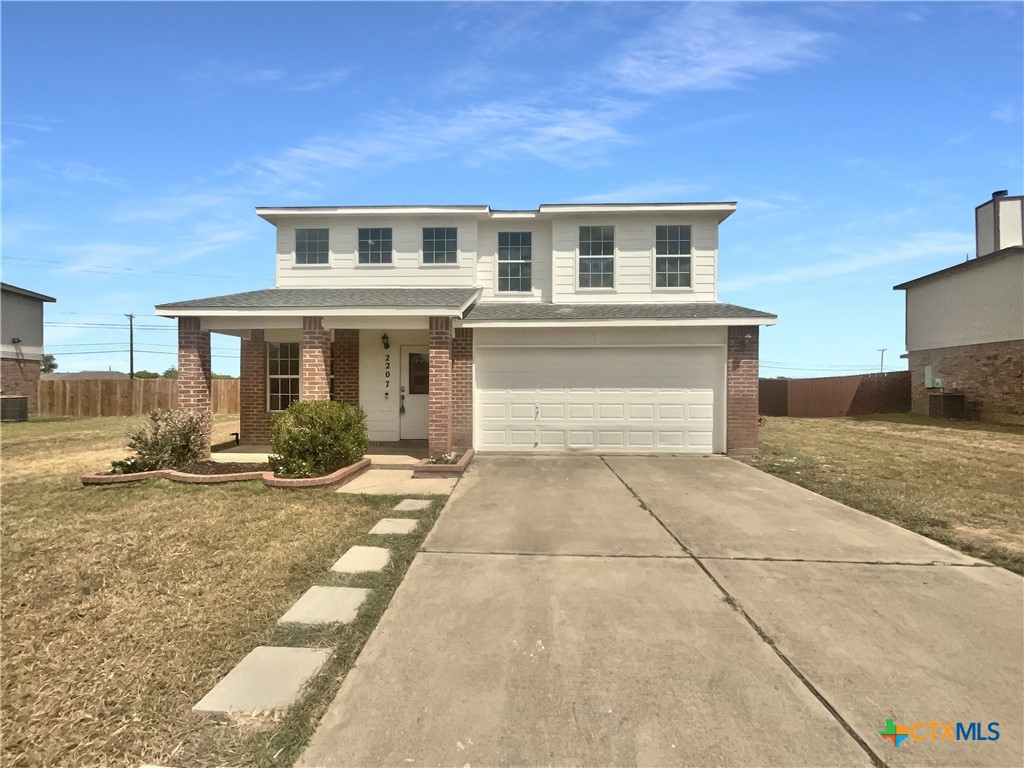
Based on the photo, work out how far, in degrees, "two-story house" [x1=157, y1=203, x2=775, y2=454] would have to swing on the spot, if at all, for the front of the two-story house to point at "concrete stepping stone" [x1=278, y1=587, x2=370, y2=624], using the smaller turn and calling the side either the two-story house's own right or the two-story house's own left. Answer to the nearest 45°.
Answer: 0° — it already faces it

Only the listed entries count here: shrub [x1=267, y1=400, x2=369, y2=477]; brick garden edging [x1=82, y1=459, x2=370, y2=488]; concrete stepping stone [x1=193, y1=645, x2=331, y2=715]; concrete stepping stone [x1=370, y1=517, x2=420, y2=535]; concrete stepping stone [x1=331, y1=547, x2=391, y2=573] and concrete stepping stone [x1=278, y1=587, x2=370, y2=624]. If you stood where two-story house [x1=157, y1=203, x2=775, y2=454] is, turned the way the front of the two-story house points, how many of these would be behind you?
0

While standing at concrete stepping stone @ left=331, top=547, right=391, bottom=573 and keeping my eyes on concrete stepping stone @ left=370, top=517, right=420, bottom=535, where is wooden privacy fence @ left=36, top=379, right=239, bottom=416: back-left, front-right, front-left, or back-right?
front-left

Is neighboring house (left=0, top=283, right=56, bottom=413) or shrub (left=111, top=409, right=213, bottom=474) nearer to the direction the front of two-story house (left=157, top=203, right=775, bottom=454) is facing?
the shrub

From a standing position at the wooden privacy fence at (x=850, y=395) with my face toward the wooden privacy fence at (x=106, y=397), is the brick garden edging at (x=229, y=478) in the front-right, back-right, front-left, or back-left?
front-left

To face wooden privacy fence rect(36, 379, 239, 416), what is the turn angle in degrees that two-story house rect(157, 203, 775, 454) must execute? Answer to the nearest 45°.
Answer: approximately 135° to its right

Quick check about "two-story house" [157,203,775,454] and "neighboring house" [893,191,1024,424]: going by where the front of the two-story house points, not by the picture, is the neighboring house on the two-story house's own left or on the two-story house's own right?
on the two-story house's own left

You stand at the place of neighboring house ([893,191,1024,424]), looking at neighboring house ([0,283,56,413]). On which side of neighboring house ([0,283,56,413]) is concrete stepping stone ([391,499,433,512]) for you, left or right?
left

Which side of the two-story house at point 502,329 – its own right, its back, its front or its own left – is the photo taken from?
front

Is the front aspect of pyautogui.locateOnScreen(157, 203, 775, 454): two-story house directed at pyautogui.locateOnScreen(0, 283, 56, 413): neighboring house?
no

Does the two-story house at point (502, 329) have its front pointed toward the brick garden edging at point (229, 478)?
no

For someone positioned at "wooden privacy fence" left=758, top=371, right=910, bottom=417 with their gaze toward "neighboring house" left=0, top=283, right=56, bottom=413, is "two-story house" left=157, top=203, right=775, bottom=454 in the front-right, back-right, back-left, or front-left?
front-left

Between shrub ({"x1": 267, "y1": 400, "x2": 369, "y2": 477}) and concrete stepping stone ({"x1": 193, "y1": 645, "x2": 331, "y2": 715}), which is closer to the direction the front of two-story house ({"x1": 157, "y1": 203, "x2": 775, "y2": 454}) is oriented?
the concrete stepping stone

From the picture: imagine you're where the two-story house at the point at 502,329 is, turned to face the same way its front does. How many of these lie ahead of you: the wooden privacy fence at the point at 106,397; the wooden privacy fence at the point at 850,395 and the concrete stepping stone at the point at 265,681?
1

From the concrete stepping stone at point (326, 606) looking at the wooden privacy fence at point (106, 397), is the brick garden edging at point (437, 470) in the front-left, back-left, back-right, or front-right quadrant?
front-right

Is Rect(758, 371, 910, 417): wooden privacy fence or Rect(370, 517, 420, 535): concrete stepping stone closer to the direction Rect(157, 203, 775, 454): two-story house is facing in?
the concrete stepping stone

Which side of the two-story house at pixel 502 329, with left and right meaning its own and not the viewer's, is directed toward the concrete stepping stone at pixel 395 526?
front

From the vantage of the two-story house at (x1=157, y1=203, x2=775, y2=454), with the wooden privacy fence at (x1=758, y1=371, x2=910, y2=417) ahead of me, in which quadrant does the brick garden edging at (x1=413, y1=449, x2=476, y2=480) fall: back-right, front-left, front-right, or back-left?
back-right

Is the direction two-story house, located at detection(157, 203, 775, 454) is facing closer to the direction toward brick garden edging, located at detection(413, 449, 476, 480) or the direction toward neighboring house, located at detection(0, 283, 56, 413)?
the brick garden edging
